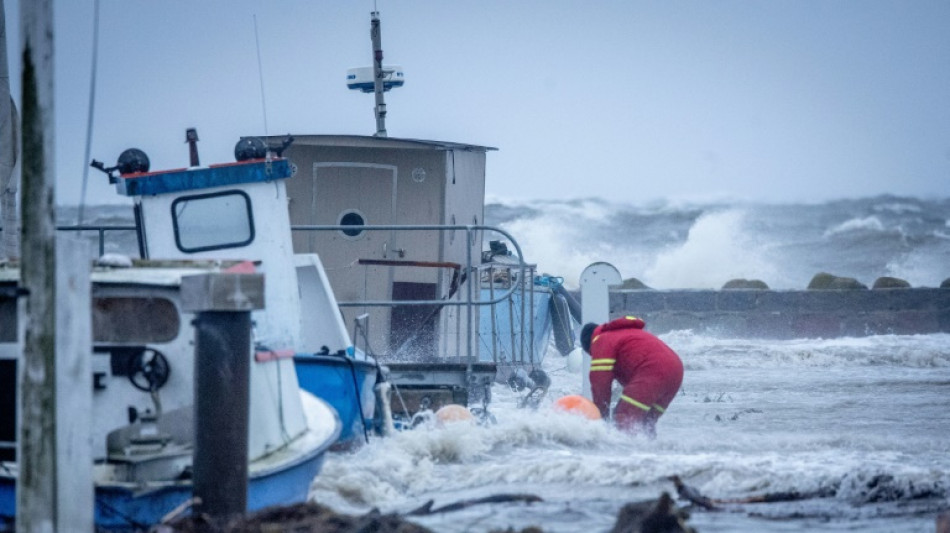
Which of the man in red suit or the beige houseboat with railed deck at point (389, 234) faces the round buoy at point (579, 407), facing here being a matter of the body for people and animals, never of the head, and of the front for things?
the man in red suit

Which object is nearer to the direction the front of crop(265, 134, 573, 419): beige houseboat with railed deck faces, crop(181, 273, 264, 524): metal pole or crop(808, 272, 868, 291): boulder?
the boulder

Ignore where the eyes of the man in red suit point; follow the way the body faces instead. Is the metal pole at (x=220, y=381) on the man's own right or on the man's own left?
on the man's own left

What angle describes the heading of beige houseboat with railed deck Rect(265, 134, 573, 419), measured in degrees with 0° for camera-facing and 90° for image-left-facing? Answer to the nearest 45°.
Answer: approximately 225°

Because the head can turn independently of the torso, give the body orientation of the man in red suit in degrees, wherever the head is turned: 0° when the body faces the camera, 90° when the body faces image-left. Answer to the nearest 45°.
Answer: approximately 90°

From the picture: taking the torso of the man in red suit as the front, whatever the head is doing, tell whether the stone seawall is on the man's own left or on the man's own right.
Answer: on the man's own right

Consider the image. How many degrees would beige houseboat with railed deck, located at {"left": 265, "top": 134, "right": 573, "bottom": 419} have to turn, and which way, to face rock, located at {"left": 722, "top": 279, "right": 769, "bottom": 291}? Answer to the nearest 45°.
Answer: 0° — it already faces it

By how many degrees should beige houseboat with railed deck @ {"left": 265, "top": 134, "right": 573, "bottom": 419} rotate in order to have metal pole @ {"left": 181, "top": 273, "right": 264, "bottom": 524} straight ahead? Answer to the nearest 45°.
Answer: approximately 135° to its right

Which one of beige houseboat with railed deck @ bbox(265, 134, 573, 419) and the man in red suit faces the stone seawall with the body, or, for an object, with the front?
the beige houseboat with railed deck

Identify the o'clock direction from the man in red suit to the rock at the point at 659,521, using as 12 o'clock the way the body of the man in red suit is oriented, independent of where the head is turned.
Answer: The rock is roughly at 9 o'clock from the man in red suit.

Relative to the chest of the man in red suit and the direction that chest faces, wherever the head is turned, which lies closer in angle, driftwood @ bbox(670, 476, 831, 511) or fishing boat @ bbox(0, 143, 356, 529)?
the fishing boat
